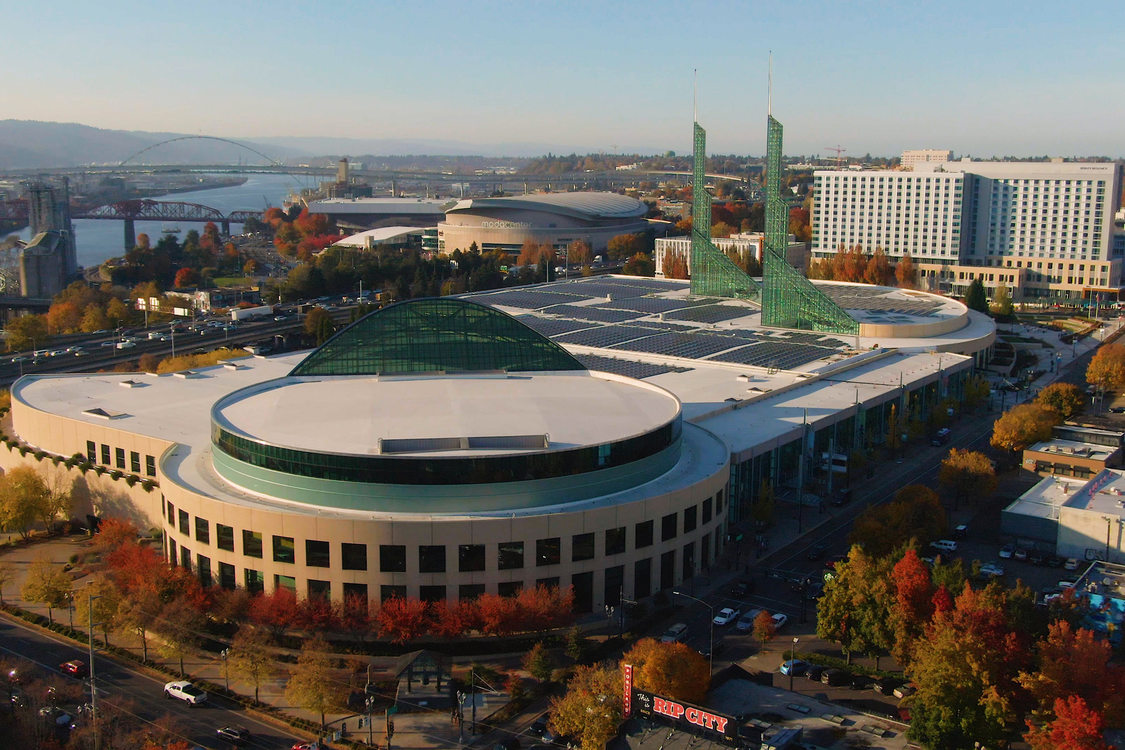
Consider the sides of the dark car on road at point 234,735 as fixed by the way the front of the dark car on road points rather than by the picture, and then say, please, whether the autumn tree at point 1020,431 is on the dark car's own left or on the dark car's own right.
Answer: on the dark car's own left

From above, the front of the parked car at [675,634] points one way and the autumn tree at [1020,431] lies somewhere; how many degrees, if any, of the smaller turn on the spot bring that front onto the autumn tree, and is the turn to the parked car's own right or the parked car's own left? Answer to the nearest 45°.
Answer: approximately 180°

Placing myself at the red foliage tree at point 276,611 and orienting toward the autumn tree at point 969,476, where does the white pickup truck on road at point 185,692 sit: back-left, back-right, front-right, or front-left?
back-right

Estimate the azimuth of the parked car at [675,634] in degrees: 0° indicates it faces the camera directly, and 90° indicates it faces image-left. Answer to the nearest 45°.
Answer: approximately 45°

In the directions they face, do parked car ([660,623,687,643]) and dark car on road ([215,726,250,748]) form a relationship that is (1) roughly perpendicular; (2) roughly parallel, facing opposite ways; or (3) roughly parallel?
roughly perpendicular

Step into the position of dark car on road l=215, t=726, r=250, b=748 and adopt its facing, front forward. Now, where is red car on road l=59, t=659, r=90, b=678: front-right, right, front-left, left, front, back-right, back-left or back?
front

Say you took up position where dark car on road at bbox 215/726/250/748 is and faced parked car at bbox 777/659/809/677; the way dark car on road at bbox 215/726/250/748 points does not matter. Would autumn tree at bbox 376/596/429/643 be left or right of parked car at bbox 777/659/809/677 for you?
left

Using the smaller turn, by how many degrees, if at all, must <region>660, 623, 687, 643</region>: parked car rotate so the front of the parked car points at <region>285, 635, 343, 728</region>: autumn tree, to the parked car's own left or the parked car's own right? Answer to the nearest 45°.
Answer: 0° — it already faces it

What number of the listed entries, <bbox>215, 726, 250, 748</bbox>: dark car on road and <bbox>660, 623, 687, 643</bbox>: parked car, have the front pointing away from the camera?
0

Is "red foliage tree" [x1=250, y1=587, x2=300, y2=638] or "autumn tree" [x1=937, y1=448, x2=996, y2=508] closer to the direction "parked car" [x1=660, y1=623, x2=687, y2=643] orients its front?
the red foliage tree

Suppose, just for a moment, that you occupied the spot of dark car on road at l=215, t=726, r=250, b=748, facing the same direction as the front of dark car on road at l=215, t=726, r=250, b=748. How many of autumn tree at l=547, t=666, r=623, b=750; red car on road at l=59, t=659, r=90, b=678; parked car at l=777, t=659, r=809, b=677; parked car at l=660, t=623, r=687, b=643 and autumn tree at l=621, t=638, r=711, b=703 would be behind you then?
1

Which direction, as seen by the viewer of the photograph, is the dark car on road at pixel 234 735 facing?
facing the viewer and to the right of the viewer
